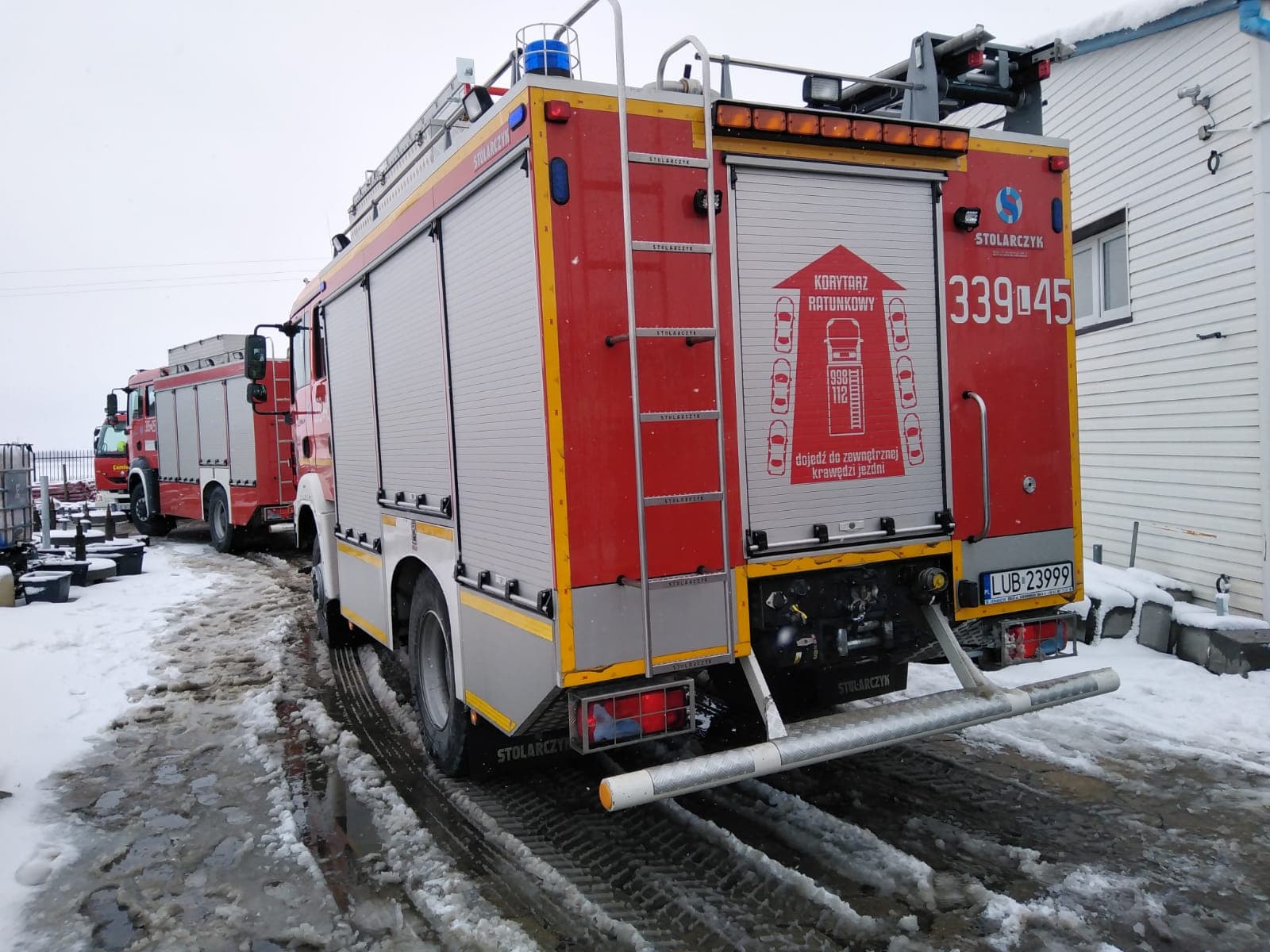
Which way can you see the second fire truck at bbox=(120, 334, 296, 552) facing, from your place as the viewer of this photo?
facing away from the viewer and to the left of the viewer

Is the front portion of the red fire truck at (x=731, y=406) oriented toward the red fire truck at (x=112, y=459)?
yes

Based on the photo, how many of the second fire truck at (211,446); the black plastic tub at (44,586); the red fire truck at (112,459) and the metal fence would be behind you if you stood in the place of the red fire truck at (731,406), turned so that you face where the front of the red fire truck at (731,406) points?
0

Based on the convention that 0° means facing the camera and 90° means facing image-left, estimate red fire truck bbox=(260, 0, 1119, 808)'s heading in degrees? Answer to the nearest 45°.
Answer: approximately 135°

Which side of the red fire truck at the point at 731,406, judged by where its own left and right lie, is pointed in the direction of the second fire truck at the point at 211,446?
front

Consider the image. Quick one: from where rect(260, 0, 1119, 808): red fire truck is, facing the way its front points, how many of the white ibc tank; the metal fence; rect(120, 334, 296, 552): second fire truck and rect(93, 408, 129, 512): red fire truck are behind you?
0

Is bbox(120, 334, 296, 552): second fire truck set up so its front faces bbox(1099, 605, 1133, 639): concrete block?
no

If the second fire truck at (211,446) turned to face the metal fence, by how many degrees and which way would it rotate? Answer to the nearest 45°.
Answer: approximately 45° to its right

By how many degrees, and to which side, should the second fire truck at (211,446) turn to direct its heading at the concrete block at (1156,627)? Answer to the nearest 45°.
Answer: approximately 180°

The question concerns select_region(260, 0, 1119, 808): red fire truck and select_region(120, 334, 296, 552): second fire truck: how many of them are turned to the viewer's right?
0

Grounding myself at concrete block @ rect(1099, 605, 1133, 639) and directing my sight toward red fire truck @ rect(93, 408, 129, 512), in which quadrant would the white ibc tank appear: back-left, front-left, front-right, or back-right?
front-left

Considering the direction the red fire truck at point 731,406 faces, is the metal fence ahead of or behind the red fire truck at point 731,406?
ahead

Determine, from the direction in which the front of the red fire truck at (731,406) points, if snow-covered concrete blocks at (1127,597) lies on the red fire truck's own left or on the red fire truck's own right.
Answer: on the red fire truck's own right

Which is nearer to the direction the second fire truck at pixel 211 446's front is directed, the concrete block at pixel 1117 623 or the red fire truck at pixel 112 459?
the red fire truck

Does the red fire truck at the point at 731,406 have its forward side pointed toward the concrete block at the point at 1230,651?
no

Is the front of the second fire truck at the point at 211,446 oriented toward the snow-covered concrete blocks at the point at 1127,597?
no
